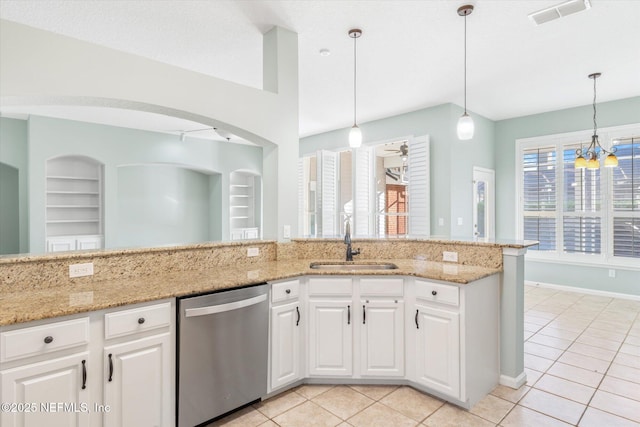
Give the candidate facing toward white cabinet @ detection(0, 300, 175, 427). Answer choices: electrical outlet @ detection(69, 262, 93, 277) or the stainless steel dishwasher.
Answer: the electrical outlet

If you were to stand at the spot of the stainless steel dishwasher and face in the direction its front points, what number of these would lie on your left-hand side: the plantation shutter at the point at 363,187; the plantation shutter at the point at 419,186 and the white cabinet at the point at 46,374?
2

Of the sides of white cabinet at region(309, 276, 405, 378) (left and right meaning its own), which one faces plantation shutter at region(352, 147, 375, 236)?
back

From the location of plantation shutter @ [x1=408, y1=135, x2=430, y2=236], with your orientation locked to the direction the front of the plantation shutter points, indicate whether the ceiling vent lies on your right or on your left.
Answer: on your left

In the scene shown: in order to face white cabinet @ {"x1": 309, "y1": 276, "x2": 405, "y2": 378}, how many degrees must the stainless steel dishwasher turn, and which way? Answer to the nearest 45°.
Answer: approximately 45° to its left

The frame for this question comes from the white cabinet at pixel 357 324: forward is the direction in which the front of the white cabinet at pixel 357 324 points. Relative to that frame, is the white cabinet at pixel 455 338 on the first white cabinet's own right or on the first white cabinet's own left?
on the first white cabinet's own left

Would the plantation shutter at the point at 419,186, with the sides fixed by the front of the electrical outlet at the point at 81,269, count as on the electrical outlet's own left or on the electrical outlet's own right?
on the electrical outlet's own left

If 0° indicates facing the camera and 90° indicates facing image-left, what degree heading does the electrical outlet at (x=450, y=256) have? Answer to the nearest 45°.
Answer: approximately 0°

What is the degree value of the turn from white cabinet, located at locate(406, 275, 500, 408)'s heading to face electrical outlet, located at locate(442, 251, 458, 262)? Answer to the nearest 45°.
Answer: approximately 135° to its right

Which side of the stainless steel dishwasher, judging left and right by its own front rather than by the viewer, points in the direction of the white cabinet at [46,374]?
right
